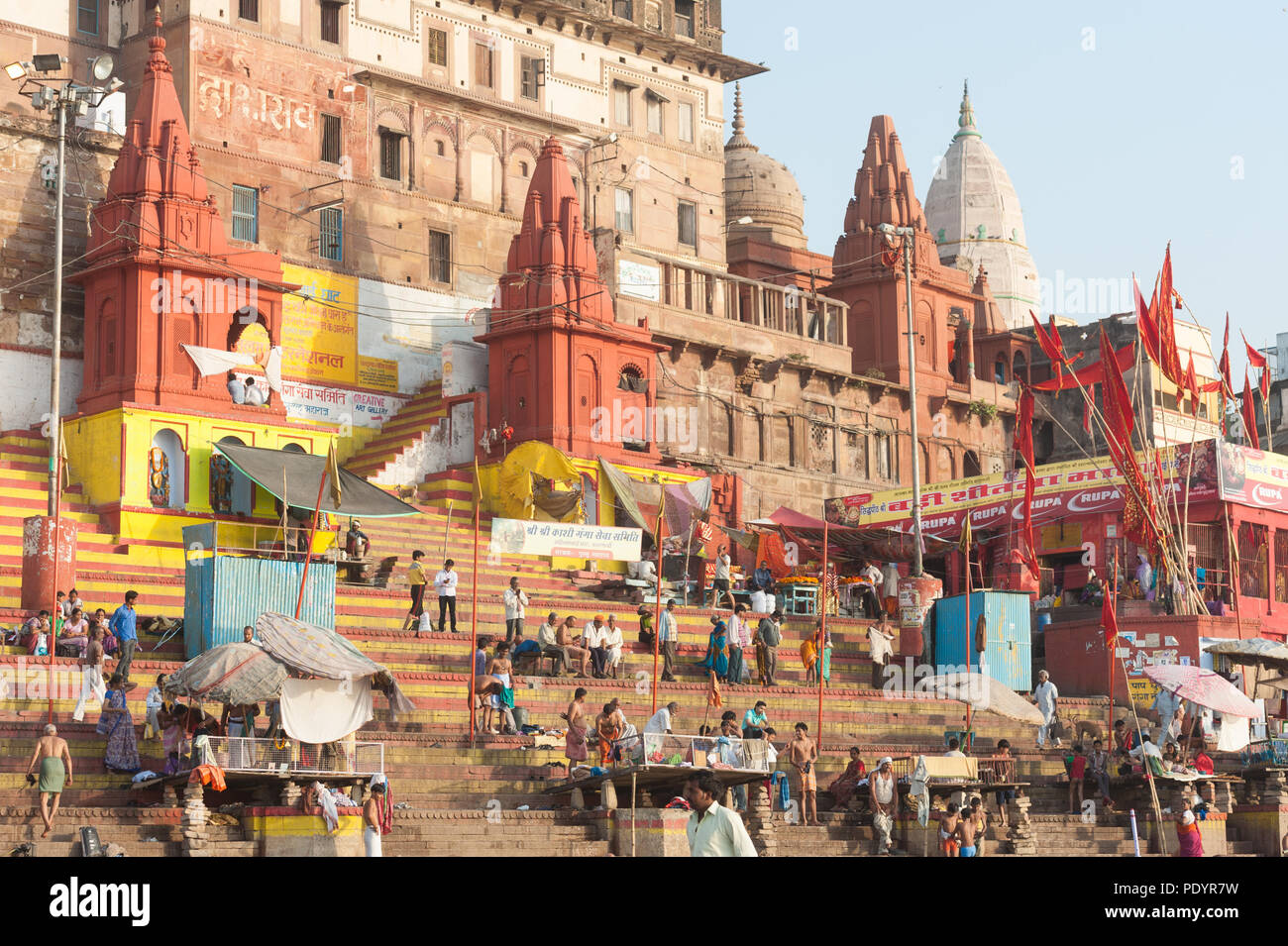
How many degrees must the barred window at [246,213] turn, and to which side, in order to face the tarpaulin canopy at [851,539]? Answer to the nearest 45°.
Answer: approximately 45° to its left

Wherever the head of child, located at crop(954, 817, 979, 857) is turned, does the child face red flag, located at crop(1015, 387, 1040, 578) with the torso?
yes

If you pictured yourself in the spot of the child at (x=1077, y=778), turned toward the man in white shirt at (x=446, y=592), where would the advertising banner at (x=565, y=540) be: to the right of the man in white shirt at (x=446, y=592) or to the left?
right

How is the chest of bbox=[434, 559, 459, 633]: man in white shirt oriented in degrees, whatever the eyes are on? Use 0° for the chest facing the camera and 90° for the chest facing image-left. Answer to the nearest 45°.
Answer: approximately 0°

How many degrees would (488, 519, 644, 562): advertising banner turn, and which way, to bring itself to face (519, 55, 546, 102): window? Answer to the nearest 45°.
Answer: approximately 180°

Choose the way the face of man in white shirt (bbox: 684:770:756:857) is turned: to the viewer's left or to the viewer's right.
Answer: to the viewer's left

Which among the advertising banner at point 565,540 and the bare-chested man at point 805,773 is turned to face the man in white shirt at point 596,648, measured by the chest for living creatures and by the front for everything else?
the advertising banner

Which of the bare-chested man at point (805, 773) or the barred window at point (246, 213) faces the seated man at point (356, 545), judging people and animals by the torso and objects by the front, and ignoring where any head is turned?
the barred window

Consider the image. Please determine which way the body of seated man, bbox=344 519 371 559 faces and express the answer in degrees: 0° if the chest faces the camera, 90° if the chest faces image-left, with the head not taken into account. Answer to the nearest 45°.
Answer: approximately 0°
